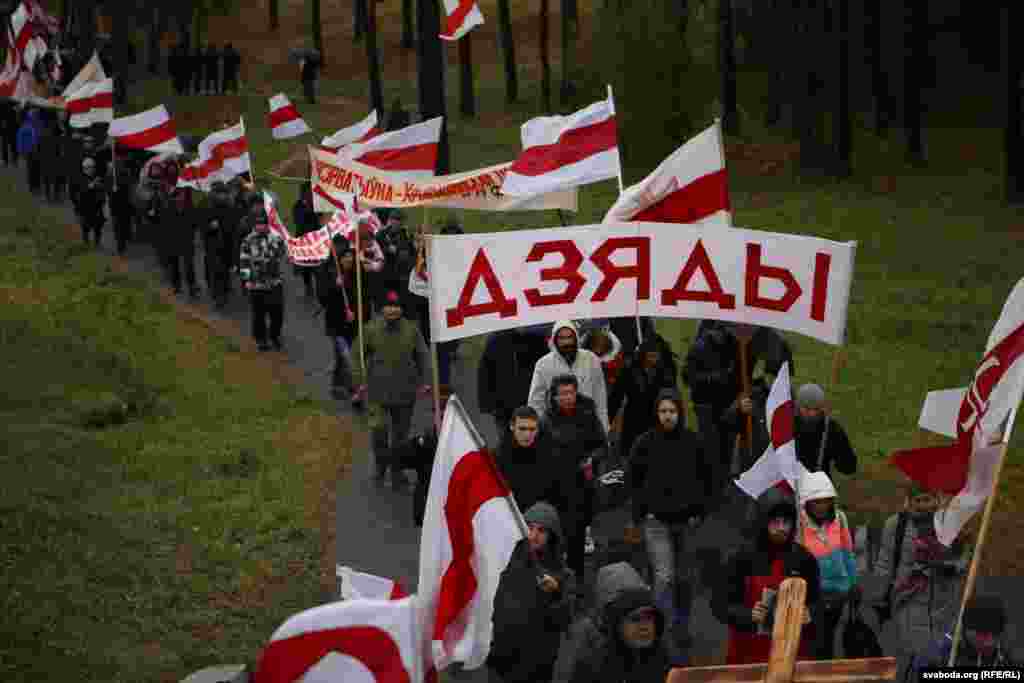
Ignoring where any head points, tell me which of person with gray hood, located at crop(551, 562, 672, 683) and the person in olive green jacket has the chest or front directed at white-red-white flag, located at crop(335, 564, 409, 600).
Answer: the person in olive green jacket

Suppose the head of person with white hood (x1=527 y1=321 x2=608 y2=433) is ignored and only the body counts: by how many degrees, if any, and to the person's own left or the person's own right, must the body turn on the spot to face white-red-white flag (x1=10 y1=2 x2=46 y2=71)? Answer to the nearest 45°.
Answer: approximately 135° to the person's own right

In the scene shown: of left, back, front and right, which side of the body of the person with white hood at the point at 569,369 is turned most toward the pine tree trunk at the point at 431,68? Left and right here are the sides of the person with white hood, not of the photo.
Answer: back

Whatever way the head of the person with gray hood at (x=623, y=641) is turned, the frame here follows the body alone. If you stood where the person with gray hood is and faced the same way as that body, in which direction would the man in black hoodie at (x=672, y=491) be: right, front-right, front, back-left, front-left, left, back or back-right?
back-left

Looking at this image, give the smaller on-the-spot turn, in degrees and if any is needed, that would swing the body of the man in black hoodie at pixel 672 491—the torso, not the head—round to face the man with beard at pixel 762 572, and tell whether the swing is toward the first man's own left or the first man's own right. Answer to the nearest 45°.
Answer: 0° — they already face them

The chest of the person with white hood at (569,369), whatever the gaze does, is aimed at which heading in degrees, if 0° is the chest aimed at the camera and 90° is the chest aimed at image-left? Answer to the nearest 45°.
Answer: approximately 0°

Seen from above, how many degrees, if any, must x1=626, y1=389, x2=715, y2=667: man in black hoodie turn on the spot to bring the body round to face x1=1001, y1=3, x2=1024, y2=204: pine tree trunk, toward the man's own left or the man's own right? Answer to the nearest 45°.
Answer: approximately 180°

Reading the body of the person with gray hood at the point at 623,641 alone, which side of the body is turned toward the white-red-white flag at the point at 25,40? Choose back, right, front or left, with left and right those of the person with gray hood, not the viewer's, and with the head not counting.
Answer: back
